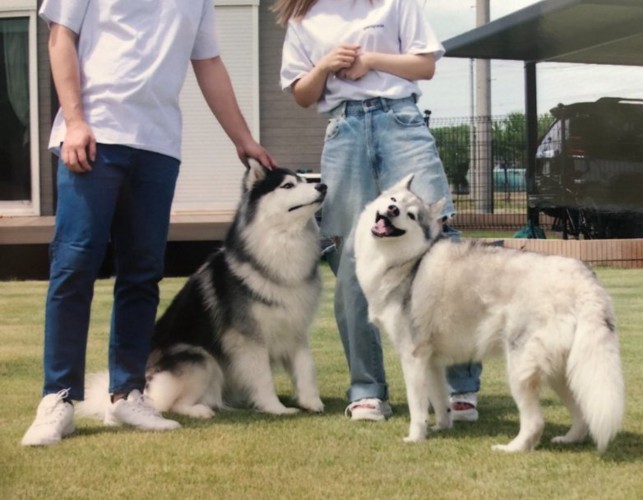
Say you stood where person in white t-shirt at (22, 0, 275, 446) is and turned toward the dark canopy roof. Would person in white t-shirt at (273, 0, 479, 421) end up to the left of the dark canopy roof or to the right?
right

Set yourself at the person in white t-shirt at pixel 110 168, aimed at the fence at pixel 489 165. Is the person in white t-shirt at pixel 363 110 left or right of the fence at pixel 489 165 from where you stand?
right

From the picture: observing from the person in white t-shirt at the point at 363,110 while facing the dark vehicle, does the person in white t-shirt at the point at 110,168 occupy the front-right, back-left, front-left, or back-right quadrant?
back-left

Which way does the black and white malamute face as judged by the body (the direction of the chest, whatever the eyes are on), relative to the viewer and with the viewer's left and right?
facing the viewer and to the right of the viewer

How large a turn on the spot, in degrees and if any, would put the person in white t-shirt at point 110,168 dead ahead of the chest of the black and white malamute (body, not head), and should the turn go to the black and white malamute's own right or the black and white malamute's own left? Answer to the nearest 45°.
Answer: approximately 90° to the black and white malamute's own right

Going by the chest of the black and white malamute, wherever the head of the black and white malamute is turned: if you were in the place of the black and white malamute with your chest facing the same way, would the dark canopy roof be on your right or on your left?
on your left
